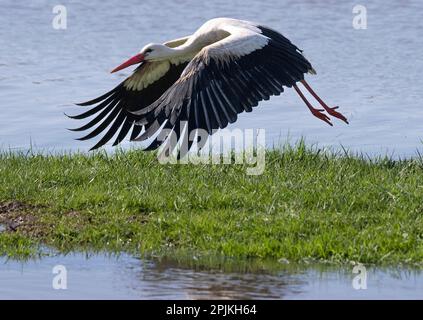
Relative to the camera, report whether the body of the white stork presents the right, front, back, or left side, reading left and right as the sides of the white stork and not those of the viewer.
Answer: left
